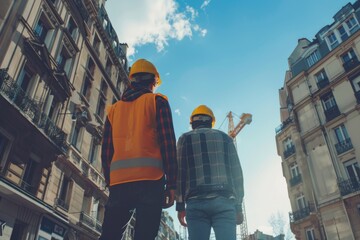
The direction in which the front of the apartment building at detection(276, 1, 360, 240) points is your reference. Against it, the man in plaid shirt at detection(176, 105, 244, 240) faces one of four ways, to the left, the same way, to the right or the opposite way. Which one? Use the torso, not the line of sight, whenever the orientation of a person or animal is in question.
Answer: to the right

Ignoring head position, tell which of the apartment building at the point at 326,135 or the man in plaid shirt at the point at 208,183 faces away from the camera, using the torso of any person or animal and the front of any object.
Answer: the man in plaid shirt

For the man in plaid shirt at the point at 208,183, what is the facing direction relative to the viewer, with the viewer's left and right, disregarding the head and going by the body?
facing away from the viewer

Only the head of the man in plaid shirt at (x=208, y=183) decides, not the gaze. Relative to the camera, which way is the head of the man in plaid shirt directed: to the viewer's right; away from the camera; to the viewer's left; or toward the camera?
away from the camera

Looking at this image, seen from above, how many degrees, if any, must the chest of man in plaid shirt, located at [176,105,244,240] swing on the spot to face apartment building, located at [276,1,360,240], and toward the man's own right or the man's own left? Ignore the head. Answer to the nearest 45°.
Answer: approximately 45° to the man's own right

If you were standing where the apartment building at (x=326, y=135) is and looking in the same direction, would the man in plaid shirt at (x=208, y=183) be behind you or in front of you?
in front

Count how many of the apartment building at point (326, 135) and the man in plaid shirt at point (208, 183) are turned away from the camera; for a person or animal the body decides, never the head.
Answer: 1

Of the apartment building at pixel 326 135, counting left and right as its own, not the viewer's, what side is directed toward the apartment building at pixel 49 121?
front
